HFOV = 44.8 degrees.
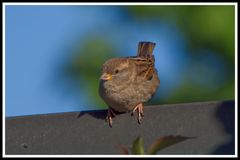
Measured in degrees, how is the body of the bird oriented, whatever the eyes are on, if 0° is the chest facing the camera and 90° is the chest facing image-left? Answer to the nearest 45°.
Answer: approximately 45°

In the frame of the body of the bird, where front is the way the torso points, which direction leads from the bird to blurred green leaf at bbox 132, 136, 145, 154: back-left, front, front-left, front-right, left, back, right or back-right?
front-left
